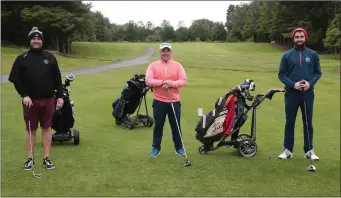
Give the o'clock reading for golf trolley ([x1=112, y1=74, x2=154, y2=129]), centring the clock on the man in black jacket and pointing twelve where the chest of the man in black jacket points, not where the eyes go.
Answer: The golf trolley is roughly at 7 o'clock from the man in black jacket.

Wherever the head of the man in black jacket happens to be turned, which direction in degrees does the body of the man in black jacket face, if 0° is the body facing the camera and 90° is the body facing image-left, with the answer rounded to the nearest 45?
approximately 0°

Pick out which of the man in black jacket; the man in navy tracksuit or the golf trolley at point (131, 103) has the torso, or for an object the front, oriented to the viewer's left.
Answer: the golf trolley

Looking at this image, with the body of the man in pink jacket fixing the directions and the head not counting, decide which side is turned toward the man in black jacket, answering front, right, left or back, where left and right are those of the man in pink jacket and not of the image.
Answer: right

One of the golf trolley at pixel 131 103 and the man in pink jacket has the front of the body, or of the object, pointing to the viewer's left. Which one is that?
the golf trolley

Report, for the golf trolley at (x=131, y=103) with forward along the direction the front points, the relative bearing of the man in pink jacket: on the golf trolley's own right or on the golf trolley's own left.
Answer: on the golf trolley's own left

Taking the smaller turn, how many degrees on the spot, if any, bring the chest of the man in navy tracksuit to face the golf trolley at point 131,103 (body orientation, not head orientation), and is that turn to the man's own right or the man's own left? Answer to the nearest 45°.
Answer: approximately 135° to the man's own right

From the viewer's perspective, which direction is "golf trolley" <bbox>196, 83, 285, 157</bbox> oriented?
to the viewer's left

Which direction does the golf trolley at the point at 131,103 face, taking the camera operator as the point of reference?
facing to the left of the viewer

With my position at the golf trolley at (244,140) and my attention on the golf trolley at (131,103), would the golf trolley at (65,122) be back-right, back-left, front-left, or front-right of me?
front-left

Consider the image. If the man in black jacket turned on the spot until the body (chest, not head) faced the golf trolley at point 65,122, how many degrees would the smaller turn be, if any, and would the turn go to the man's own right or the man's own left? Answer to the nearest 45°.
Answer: approximately 180°

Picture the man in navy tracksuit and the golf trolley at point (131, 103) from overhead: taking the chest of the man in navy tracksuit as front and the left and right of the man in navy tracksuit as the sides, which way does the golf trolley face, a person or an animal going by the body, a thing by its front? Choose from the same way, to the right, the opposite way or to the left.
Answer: to the right

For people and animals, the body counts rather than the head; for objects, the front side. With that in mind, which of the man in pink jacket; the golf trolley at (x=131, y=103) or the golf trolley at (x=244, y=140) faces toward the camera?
the man in pink jacket
